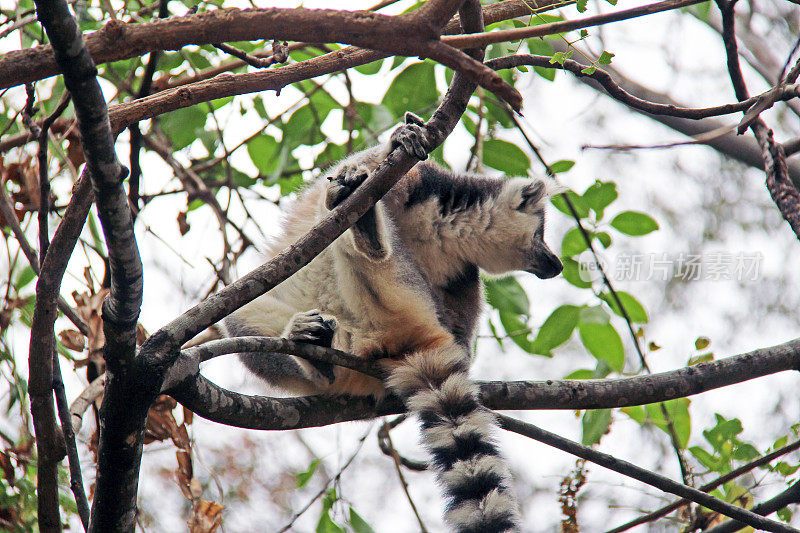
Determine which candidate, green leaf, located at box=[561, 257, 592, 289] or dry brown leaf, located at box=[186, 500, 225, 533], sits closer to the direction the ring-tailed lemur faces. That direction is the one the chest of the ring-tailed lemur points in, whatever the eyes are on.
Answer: the dry brown leaf
